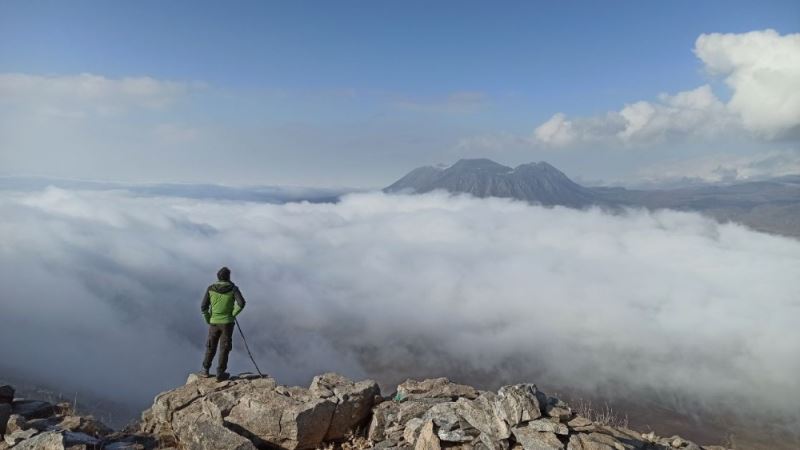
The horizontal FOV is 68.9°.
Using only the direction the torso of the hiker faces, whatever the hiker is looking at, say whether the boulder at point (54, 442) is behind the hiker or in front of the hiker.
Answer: behind

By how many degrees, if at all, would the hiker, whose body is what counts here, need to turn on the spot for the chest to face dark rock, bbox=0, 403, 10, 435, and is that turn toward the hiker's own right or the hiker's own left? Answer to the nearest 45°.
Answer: approximately 90° to the hiker's own left

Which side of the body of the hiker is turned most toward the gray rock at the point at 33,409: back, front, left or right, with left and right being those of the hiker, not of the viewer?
left

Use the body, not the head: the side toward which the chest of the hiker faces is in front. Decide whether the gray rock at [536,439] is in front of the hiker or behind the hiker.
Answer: behind

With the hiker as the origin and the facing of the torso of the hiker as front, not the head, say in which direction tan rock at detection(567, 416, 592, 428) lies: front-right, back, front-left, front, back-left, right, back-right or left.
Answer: back-right

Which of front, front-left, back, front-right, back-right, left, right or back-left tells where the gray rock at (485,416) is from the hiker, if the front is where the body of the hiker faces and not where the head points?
back-right

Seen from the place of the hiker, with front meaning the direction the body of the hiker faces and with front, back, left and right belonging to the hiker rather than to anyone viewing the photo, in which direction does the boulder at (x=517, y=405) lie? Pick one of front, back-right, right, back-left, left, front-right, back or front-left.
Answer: back-right

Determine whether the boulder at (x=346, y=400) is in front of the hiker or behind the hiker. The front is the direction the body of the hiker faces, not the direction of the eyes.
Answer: behind

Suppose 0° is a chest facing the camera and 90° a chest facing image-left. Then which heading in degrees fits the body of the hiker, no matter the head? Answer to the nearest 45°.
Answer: approximately 180°

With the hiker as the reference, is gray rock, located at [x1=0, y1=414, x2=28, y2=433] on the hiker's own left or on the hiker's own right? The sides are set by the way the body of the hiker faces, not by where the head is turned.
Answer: on the hiker's own left

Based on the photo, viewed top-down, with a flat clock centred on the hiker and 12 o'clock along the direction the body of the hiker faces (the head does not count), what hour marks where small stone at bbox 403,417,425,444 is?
The small stone is roughly at 5 o'clock from the hiker.

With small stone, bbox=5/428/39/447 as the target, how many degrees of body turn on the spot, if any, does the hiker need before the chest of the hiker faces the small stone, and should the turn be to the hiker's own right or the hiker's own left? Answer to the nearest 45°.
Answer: approximately 135° to the hiker's own left
